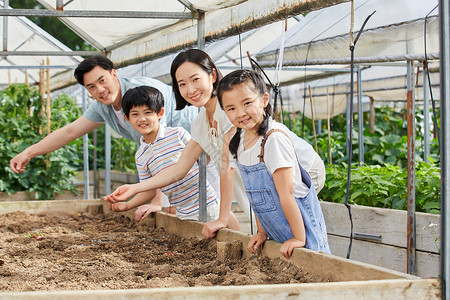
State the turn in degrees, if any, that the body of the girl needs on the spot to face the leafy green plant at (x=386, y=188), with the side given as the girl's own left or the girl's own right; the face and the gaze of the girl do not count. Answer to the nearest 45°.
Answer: approximately 180°

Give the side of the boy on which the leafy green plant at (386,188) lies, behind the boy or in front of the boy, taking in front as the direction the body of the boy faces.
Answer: behind

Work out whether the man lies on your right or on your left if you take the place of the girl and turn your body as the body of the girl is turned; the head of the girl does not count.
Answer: on your right

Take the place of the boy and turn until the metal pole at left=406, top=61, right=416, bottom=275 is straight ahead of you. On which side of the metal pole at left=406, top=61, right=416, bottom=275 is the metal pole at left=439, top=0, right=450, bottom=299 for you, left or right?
right

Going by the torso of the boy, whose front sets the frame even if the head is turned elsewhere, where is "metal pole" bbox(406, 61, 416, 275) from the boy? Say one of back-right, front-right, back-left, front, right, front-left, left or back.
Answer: back-left

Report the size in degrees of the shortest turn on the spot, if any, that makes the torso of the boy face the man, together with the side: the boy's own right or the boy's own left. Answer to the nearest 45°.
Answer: approximately 90° to the boy's own right

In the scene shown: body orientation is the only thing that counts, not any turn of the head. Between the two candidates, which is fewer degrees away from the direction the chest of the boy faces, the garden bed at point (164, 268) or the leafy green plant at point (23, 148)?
the garden bed

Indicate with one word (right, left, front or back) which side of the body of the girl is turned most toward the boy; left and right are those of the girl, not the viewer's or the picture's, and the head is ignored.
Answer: right
